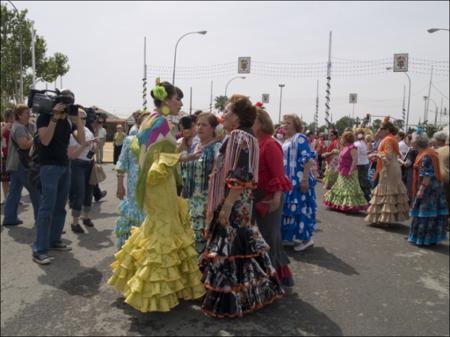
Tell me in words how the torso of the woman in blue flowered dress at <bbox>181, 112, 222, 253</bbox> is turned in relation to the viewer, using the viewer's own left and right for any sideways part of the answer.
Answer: facing the viewer and to the left of the viewer

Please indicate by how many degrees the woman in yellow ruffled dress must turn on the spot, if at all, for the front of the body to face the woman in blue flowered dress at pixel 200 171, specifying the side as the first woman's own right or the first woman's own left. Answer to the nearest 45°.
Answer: approximately 45° to the first woman's own left

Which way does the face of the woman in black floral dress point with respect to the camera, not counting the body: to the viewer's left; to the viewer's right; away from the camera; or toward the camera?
to the viewer's left

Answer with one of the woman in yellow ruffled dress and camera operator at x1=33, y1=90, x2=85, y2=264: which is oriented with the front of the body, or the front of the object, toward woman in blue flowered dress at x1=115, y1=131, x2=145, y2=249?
the camera operator

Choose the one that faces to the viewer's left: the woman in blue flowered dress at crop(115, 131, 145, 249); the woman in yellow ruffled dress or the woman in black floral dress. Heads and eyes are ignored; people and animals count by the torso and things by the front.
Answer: the woman in black floral dress

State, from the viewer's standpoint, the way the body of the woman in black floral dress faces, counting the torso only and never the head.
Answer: to the viewer's left

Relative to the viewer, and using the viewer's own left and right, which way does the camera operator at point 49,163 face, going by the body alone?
facing the viewer and to the right of the viewer

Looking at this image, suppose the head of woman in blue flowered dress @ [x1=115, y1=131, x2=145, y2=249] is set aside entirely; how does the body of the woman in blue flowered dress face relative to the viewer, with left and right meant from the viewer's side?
facing to the right of the viewer

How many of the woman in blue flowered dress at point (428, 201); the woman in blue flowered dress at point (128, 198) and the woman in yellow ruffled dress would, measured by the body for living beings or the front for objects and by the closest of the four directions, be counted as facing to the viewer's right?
2

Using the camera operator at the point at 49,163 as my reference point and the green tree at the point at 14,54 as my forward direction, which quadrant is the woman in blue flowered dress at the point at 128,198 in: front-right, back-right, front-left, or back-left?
back-right

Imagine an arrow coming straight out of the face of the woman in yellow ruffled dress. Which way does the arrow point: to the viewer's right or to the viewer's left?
to the viewer's right

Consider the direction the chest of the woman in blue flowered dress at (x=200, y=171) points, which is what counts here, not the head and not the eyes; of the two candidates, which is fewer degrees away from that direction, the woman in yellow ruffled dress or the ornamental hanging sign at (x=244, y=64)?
the woman in yellow ruffled dress

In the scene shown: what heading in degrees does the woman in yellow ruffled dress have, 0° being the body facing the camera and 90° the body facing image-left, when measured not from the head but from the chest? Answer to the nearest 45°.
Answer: approximately 270°
